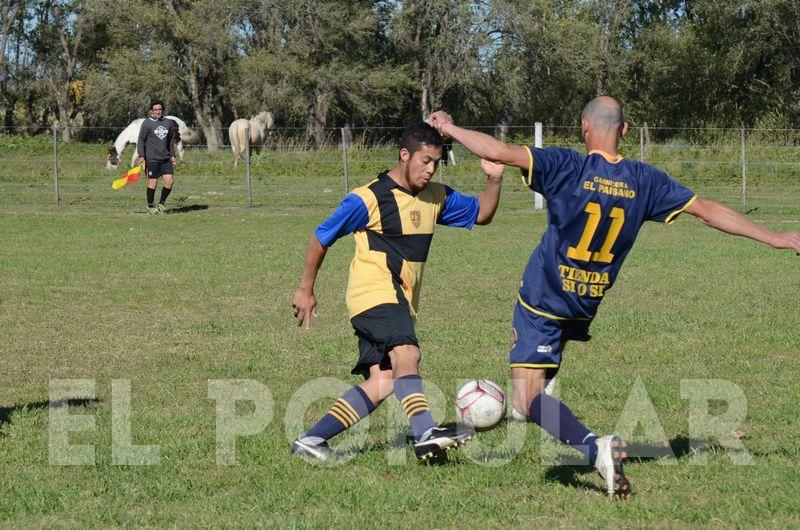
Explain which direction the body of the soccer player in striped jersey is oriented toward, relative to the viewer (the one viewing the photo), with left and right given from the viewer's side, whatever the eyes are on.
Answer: facing the viewer and to the right of the viewer

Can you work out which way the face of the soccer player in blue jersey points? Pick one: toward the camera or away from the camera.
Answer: away from the camera

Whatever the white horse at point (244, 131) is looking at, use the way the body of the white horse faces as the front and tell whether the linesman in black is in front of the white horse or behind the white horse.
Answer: behind

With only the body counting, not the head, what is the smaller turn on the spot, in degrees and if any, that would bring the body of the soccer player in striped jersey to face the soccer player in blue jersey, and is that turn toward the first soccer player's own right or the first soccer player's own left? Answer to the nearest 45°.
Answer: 0° — they already face them

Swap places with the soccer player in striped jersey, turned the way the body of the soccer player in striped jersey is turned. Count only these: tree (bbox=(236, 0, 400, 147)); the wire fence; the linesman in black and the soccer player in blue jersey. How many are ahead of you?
1

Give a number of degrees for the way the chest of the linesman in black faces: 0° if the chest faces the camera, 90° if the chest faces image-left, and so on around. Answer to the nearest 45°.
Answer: approximately 0°

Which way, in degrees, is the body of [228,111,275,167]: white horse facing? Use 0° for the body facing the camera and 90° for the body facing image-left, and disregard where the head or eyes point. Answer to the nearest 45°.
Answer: approximately 225°

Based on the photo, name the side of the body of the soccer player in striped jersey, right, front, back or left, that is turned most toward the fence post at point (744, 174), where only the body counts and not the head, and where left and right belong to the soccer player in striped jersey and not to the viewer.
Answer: left

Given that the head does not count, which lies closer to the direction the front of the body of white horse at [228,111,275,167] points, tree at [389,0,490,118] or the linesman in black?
the tree

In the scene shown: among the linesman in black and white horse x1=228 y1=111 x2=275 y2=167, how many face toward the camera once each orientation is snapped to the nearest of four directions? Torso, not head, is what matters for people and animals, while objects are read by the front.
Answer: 1

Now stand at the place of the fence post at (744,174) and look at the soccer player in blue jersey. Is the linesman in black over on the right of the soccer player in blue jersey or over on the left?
right

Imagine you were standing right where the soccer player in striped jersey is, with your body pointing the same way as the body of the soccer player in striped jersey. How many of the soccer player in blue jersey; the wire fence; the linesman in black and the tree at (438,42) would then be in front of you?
1

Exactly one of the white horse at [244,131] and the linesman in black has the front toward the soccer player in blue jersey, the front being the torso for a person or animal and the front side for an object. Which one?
the linesman in black

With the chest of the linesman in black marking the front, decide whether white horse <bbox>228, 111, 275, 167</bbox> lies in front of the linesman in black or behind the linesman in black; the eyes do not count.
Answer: behind

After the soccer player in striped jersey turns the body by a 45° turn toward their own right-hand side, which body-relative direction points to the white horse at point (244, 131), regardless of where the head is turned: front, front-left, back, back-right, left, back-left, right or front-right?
back

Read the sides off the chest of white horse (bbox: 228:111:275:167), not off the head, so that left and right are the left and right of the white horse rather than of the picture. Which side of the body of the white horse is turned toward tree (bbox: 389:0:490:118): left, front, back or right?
front
